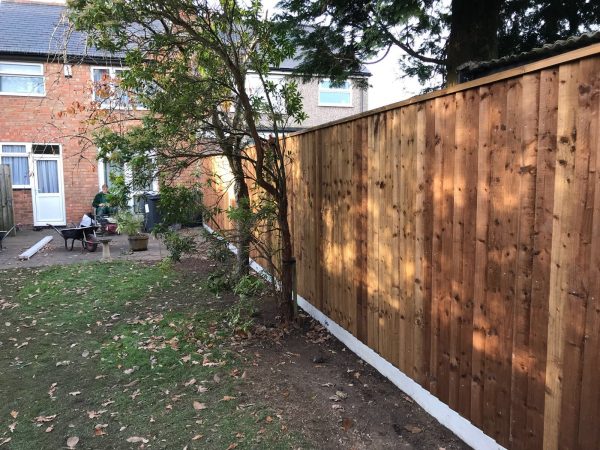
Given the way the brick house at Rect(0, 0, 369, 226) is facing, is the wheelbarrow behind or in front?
in front

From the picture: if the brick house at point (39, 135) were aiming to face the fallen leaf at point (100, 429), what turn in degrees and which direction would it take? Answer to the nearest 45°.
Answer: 0° — it already faces it

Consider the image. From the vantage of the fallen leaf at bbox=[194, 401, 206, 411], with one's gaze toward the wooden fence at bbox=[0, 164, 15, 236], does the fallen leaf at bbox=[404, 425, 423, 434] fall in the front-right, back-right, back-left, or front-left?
back-right

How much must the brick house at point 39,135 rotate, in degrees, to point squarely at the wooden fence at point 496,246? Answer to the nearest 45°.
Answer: approximately 45° to its left

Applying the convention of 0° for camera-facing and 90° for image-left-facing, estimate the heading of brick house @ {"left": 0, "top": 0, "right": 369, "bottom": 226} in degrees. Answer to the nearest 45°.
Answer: approximately 0°

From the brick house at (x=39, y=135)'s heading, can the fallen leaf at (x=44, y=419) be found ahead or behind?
ahead

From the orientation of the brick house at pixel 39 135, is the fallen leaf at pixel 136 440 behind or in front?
in front
